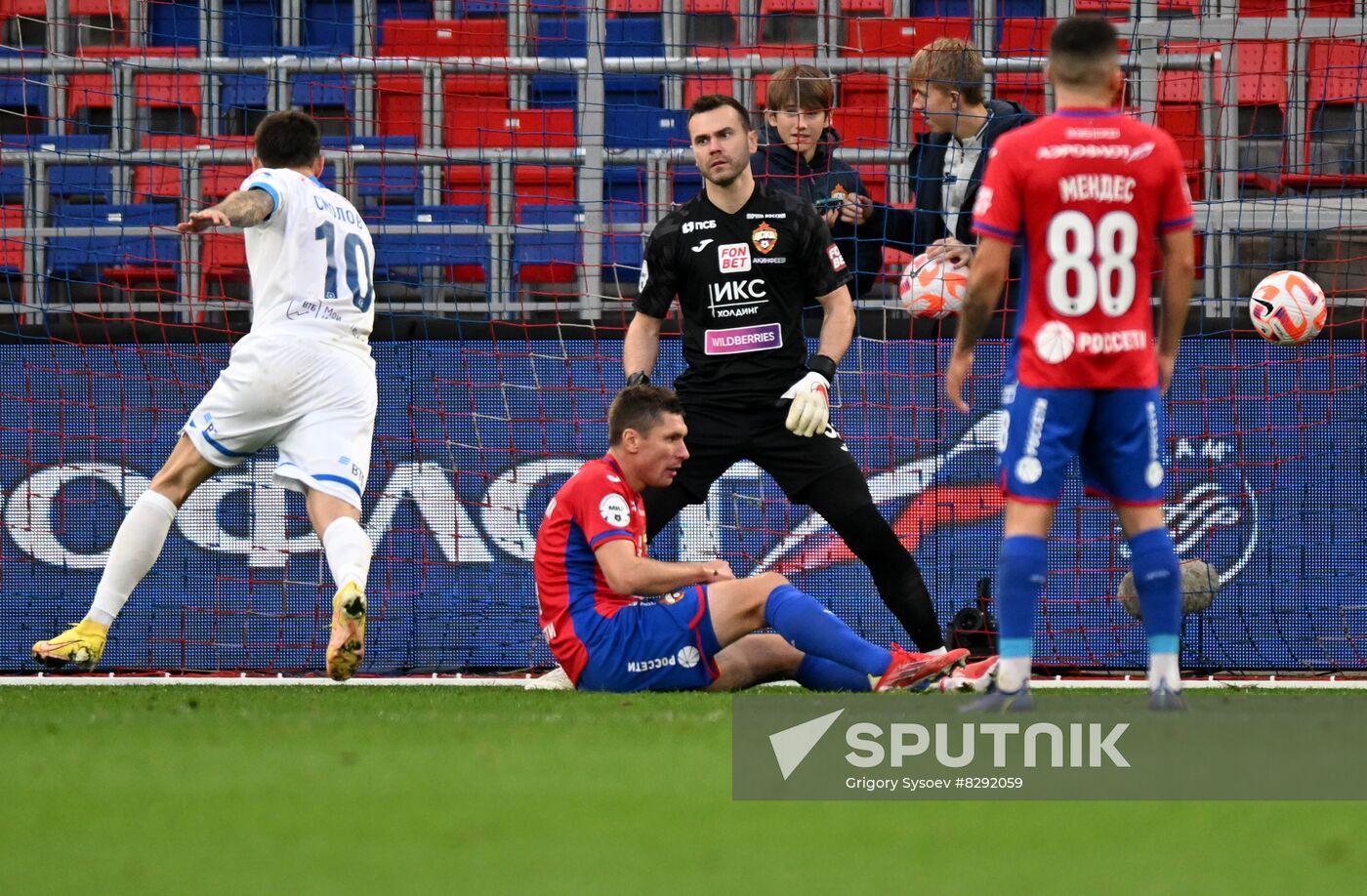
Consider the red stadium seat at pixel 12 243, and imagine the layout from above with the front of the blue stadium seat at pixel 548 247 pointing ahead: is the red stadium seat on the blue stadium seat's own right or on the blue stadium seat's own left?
on the blue stadium seat's own right

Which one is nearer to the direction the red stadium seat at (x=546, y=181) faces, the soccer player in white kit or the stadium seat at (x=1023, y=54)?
the soccer player in white kit

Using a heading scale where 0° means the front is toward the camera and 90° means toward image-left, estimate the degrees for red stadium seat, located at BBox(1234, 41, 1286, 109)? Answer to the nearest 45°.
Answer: approximately 0°

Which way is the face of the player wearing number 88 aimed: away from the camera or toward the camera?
away from the camera

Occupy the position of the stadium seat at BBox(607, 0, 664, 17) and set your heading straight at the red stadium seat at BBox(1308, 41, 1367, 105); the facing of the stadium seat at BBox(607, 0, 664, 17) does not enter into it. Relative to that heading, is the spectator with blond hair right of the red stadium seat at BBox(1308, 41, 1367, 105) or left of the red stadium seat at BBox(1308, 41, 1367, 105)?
right
